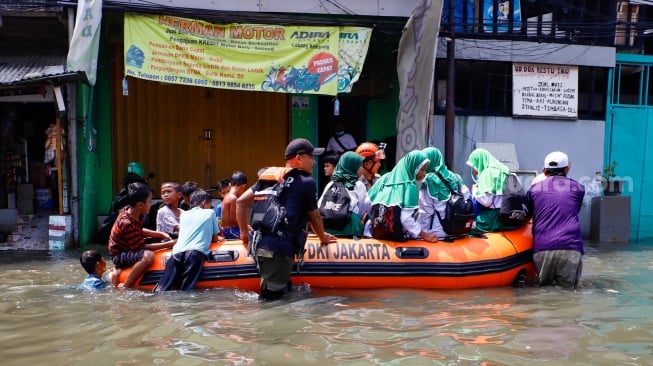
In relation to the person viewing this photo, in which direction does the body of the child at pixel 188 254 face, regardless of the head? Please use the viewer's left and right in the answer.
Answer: facing away from the viewer and to the right of the viewer

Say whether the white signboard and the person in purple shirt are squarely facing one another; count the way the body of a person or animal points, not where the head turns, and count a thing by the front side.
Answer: yes

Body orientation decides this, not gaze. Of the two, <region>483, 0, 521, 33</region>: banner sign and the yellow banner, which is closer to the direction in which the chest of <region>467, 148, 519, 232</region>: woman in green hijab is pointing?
the yellow banner

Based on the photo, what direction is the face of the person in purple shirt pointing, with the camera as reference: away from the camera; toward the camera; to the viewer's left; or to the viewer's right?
away from the camera

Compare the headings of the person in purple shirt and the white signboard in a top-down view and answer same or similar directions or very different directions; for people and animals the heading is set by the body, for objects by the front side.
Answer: very different directions

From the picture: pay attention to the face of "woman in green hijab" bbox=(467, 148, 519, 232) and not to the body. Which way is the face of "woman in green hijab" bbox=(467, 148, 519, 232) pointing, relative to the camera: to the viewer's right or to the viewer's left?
to the viewer's left

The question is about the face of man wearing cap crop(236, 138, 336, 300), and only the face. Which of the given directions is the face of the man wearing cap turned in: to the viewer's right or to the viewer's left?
to the viewer's right
